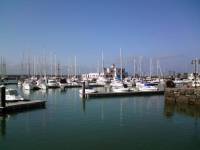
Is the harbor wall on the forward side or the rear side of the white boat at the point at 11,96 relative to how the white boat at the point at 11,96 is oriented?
on the forward side
